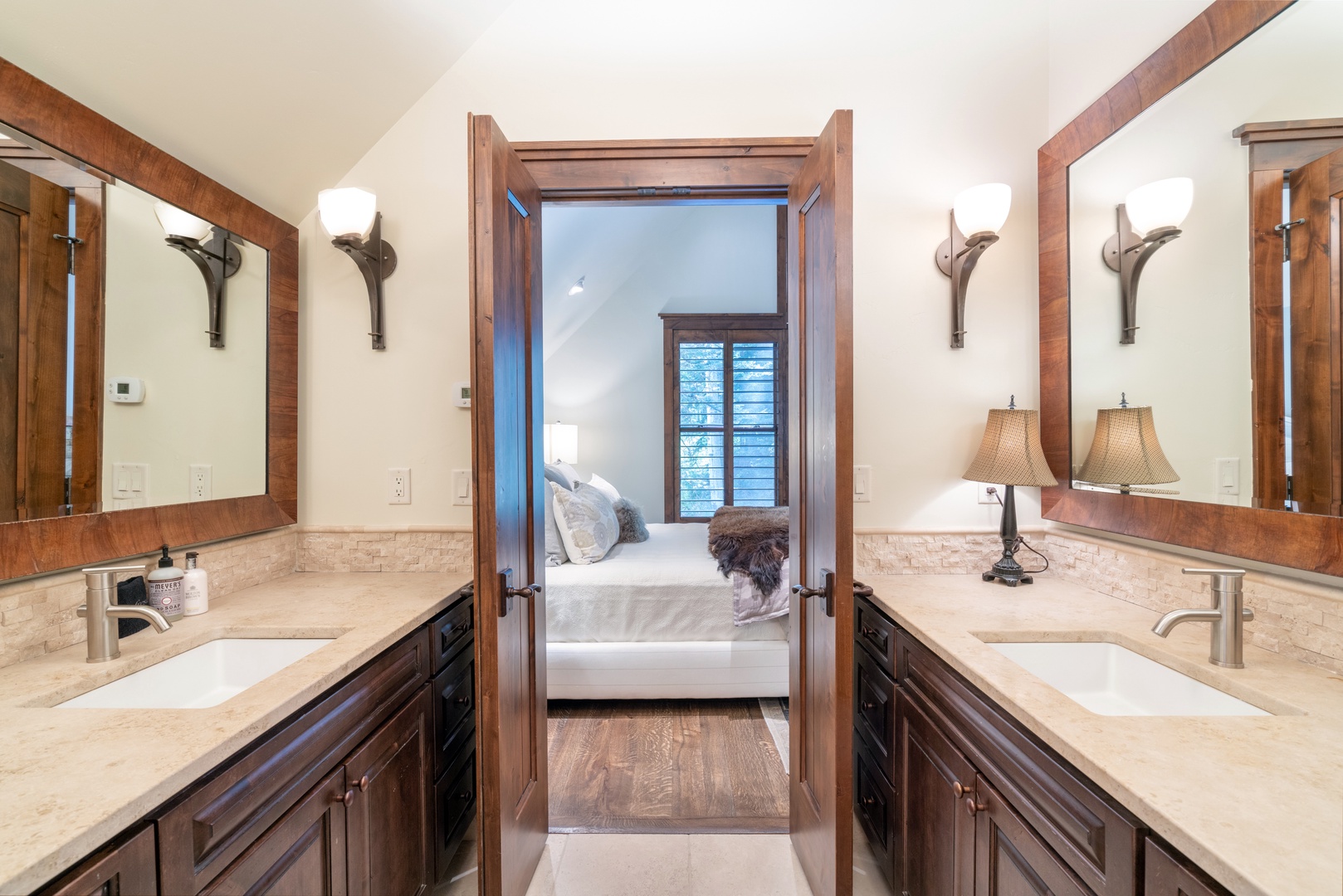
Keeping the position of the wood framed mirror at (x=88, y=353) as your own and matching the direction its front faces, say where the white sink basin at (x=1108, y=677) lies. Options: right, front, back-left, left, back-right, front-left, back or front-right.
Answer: front

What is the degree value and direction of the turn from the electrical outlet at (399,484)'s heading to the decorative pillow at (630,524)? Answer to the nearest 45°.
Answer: approximately 135° to its left

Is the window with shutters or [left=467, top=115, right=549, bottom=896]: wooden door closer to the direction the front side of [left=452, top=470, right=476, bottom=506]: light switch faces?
the wooden door

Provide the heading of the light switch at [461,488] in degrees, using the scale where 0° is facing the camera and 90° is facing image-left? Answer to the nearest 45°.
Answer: approximately 0°

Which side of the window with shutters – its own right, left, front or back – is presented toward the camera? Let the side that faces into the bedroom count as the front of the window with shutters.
front

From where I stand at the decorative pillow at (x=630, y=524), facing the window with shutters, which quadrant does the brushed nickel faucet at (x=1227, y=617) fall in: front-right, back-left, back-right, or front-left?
back-right

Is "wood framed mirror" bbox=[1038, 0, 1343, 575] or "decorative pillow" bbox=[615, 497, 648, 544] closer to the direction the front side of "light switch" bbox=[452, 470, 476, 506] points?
the wood framed mirror

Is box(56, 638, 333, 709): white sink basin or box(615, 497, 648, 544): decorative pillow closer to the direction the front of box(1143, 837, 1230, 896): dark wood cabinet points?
the white sink basin

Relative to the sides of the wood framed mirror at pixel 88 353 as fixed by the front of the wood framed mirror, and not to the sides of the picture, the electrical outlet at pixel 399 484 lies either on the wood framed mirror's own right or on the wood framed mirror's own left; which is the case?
on the wood framed mirror's own left

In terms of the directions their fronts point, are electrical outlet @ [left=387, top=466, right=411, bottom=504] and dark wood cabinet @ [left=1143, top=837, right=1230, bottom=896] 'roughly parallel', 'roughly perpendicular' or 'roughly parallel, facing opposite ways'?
roughly perpendicular

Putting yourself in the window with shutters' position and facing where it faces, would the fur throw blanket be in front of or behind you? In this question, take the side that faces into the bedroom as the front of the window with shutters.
in front

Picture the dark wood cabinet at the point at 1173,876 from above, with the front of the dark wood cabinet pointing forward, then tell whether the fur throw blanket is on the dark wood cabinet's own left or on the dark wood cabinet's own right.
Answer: on the dark wood cabinet's own right

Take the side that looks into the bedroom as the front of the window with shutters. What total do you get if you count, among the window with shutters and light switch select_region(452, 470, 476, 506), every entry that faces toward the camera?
2

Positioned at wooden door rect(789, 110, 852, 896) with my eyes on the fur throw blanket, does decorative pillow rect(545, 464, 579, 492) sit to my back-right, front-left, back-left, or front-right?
front-left

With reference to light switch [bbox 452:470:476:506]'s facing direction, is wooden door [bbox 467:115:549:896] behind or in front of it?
in front

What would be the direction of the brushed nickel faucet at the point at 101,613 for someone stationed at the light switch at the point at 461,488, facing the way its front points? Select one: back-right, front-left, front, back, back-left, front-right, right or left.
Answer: front-right
